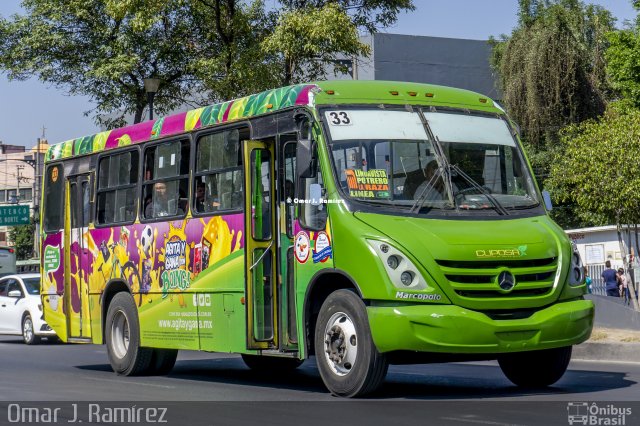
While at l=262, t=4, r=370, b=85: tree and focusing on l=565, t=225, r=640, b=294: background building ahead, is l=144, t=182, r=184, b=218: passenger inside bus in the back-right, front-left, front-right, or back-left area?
back-right

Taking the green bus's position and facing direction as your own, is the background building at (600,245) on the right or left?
on its left

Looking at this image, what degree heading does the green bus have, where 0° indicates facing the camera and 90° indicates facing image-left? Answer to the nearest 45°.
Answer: approximately 315°

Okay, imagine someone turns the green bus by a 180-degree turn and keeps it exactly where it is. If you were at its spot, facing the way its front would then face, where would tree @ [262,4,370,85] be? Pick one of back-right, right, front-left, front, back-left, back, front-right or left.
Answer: front-right

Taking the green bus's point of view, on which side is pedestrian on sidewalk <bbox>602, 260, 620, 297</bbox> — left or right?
on its left

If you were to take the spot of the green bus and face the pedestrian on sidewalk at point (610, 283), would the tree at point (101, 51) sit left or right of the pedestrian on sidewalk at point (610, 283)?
left

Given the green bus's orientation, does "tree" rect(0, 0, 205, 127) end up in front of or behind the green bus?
behind
